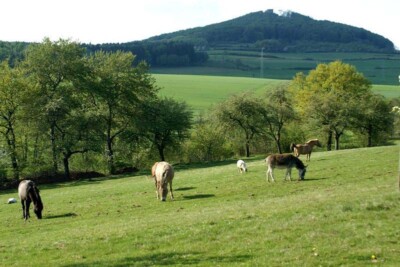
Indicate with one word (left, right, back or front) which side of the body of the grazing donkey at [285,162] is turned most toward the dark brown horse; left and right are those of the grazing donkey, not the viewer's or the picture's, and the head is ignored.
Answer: back

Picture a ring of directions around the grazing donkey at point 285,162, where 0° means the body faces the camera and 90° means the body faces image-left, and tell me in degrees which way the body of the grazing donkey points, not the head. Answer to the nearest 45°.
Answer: approximately 270°

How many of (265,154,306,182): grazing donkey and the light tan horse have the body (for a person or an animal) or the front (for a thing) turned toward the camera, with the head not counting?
1

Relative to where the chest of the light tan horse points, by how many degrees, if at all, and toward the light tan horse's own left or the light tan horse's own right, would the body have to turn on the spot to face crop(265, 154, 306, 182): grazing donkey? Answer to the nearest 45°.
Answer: approximately 90° to the light tan horse's own left

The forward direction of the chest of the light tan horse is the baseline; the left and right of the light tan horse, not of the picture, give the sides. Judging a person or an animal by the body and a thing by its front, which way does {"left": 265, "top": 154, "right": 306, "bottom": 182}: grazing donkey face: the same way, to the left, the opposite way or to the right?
to the left

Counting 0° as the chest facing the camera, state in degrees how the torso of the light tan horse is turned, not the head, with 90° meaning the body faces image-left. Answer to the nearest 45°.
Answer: approximately 0°

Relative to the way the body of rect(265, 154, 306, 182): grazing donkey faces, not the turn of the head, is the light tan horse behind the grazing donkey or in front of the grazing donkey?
behind

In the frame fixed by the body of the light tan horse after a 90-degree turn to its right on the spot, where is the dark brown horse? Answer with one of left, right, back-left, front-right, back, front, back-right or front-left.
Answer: front
